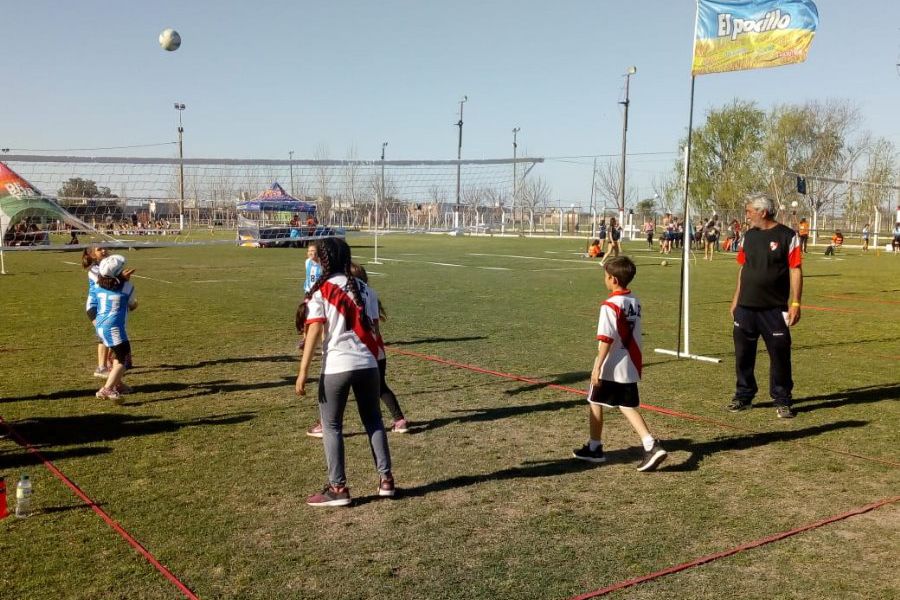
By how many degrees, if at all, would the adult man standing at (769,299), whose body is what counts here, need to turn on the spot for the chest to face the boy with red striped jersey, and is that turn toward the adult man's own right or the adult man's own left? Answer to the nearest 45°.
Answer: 0° — they already face them

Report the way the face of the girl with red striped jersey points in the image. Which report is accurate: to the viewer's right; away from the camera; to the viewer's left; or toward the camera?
away from the camera

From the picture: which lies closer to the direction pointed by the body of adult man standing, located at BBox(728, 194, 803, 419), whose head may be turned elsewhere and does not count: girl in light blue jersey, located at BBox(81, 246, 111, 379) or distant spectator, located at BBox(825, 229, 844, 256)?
the girl in light blue jersey

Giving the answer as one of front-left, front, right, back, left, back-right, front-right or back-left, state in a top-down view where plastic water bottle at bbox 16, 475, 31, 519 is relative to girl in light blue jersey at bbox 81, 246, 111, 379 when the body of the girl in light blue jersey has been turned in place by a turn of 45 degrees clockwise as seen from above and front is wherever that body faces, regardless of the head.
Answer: front-right

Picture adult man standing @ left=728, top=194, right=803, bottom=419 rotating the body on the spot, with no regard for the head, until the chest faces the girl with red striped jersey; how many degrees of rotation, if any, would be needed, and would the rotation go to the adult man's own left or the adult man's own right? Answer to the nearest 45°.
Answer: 0° — they already face them

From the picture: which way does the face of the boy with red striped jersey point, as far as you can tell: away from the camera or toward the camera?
away from the camera

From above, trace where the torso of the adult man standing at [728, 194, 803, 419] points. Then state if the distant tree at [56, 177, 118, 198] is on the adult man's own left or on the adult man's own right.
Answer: on the adult man's own right

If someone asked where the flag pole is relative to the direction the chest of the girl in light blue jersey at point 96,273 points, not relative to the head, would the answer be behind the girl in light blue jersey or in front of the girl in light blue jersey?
in front

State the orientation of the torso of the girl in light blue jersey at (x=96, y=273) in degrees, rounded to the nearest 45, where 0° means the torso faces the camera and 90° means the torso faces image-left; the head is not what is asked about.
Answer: approximately 270°

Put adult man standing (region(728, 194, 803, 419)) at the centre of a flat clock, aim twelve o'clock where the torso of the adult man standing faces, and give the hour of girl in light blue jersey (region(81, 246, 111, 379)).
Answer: The girl in light blue jersey is roughly at 1 o'clock from the adult man standing.

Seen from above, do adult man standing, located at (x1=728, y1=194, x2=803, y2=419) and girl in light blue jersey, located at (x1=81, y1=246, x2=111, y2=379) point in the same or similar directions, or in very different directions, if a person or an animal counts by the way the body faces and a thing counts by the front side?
very different directions

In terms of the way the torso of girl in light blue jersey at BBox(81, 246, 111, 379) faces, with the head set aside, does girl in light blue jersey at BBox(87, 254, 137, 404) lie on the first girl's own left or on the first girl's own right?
on the first girl's own right

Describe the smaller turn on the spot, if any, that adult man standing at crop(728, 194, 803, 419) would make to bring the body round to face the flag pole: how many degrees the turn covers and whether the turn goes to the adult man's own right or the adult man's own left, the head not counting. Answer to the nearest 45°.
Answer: approximately 135° to the adult man's own right
